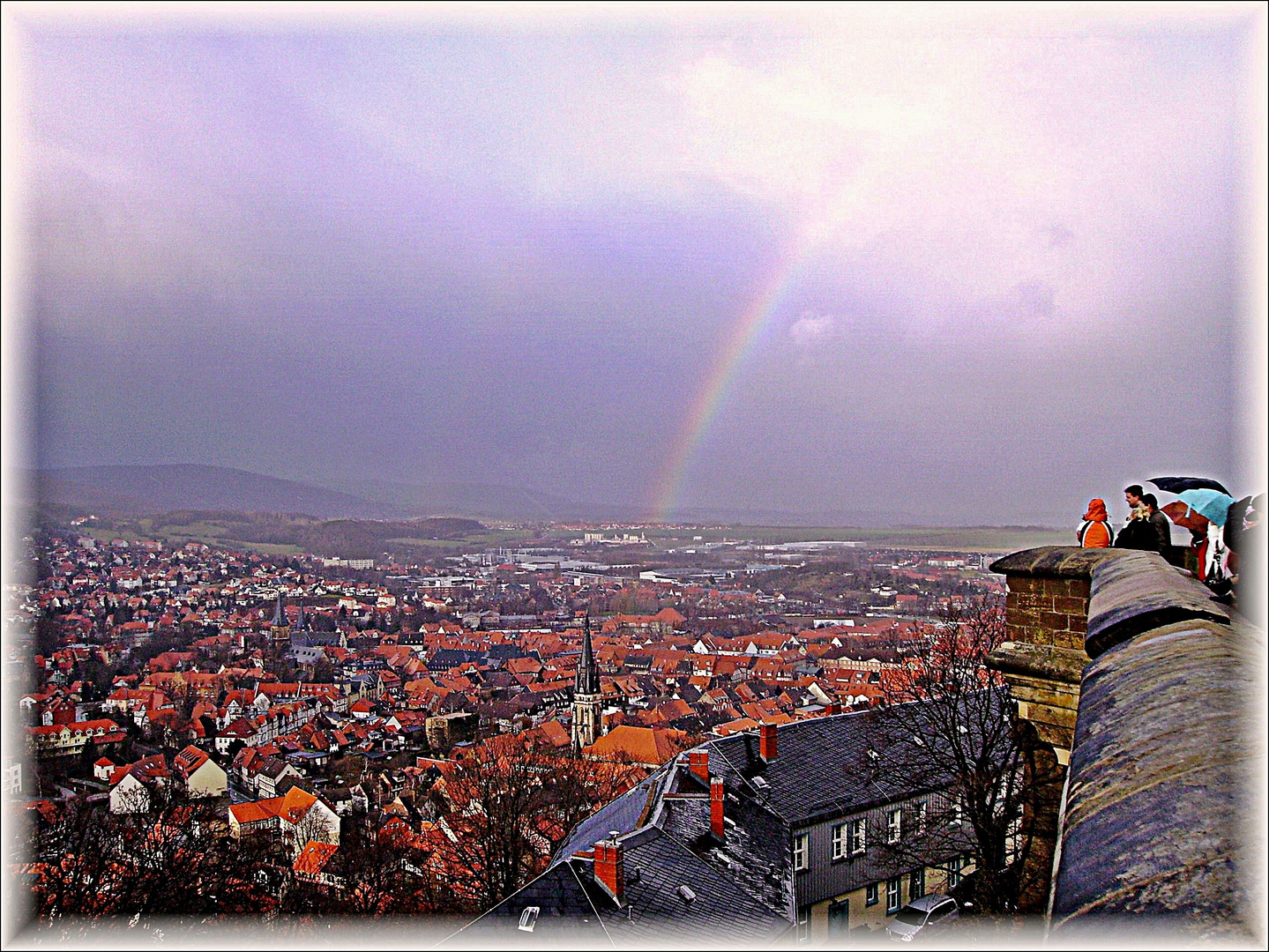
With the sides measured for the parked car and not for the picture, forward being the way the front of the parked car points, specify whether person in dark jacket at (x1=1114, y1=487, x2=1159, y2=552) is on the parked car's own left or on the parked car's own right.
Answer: on the parked car's own left

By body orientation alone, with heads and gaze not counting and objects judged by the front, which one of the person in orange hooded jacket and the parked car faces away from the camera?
the person in orange hooded jacket

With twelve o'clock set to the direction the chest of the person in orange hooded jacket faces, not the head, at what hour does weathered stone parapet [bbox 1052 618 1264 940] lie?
The weathered stone parapet is roughly at 6 o'clock from the person in orange hooded jacket.

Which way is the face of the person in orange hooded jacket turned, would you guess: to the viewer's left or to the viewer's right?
to the viewer's left

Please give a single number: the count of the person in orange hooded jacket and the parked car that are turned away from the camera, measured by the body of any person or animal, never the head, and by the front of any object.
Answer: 1

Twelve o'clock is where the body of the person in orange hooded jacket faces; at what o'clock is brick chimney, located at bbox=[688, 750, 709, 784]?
The brick chimney is roughly at 11 o'clock from the person in orange hooded jacket.

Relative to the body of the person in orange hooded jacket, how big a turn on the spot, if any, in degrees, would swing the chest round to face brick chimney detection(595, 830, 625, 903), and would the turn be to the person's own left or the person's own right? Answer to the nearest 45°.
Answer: approximately 45° to the person's own left

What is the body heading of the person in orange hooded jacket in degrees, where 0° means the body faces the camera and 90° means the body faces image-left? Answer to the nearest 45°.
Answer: approximately 180°
